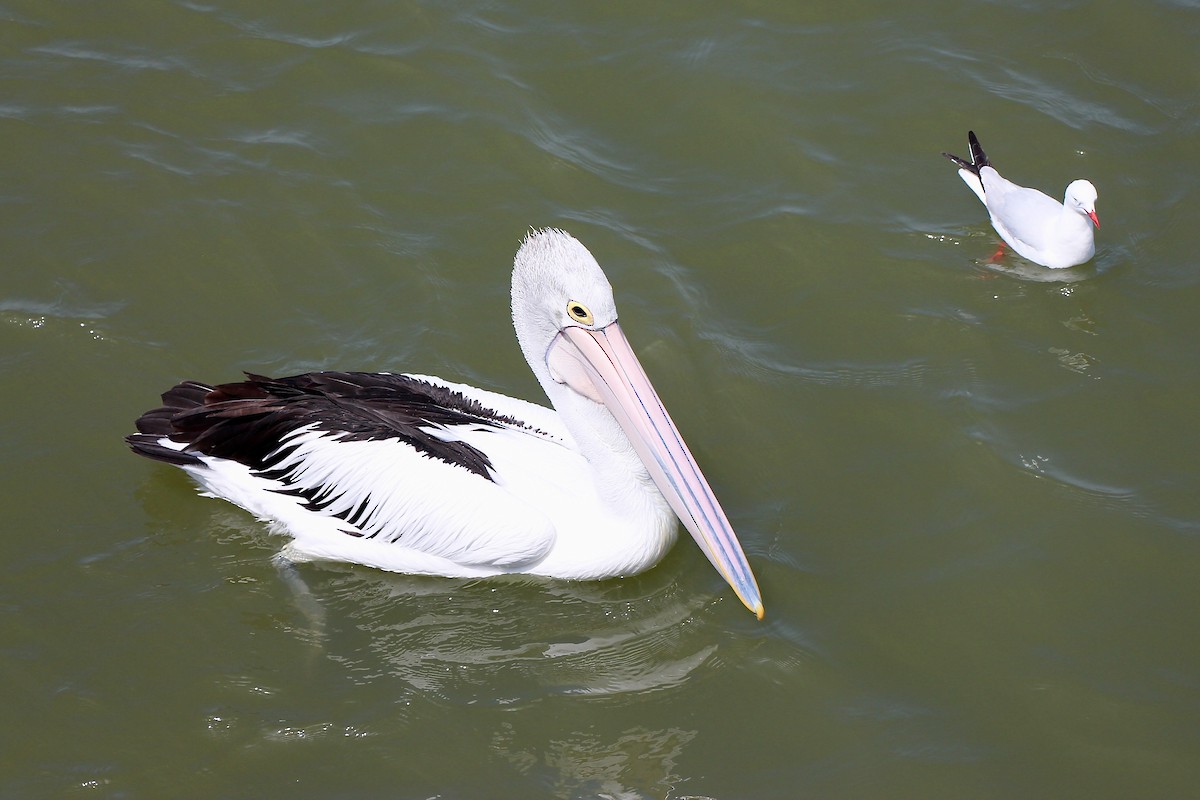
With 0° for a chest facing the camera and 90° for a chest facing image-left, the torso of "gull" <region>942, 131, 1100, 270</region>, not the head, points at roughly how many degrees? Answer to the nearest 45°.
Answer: approximately 315°

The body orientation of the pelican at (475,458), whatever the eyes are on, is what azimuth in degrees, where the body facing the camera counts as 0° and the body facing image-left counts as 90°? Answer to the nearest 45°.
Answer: approximately 270°
